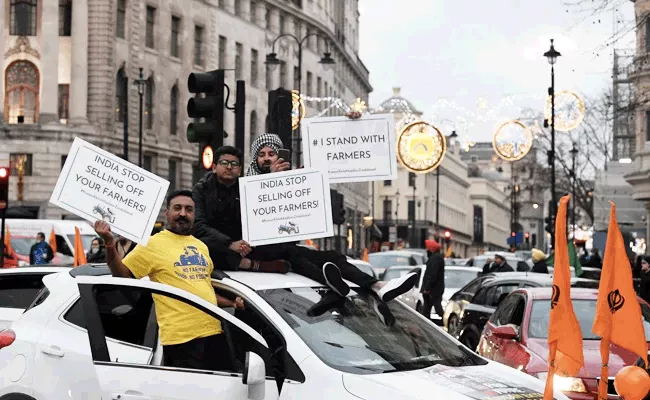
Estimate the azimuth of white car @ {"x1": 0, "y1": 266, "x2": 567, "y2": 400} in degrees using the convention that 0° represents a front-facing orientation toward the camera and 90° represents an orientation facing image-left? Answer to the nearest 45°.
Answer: approximately 315°

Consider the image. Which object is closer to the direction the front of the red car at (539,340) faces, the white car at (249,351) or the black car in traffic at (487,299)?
the white car

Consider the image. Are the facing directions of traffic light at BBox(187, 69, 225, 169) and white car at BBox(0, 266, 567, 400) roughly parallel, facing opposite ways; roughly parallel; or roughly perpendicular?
roughly perpendicular

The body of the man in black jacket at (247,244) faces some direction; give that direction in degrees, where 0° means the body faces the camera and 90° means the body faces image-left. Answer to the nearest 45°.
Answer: approximately 315°

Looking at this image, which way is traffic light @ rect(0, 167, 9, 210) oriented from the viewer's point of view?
toward the camera

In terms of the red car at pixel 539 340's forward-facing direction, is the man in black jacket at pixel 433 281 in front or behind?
behind

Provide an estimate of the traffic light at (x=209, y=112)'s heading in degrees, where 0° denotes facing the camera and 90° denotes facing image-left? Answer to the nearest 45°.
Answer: approximately 45°

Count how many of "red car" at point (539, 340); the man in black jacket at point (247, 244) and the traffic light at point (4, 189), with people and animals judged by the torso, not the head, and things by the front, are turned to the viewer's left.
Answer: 0

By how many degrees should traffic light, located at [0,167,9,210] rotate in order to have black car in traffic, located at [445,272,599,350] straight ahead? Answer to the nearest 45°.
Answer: approximately 45° to its left

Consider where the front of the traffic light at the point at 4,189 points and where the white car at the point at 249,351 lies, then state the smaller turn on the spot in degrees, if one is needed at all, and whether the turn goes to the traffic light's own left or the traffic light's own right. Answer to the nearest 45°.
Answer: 0° — it already faces it

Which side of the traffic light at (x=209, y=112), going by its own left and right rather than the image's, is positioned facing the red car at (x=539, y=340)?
left

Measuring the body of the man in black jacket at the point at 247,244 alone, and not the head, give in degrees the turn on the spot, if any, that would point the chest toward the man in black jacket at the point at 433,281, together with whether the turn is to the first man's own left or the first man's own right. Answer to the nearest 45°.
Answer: approximately 135° to the first man's own left

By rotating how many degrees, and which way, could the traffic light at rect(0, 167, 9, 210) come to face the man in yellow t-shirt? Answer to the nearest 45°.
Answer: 0° — it already faces them

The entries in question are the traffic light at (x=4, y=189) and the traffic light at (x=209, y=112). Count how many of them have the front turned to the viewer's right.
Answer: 0
